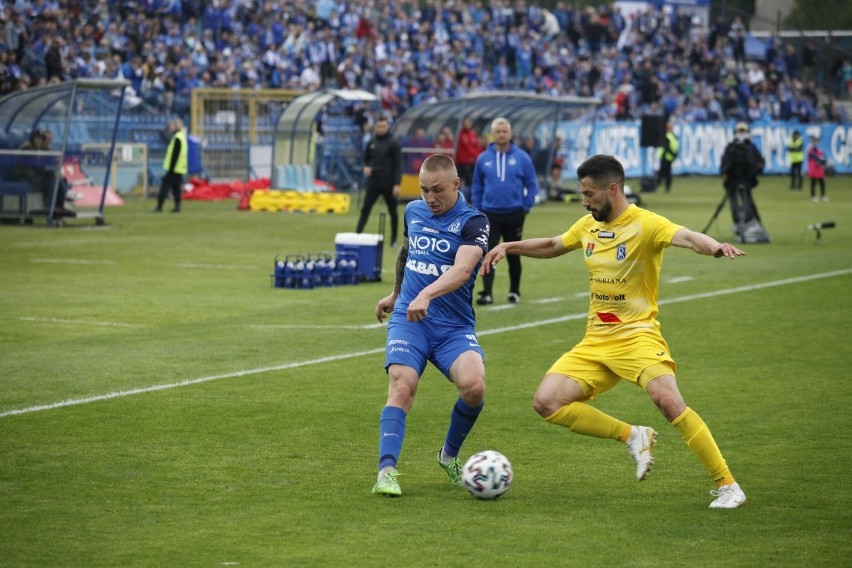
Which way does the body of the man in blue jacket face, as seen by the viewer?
toward the camera

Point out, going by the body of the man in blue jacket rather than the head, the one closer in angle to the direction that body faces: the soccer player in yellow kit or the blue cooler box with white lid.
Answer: the soccer player in yellow kit

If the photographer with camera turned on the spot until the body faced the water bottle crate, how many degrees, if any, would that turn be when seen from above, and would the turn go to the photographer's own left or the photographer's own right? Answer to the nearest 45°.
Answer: approximately 45° to the photographer's own right

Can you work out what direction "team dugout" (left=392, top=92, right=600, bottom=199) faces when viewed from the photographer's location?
facing the viewer and to the right of the viewer

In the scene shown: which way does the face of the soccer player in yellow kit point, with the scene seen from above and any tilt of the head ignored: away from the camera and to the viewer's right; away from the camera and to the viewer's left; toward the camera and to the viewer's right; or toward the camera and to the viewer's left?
toward the camera and to the viewer's left

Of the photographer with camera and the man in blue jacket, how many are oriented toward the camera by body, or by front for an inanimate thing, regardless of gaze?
2

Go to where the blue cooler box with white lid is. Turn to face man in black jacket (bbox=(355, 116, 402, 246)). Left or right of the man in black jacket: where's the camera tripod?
right

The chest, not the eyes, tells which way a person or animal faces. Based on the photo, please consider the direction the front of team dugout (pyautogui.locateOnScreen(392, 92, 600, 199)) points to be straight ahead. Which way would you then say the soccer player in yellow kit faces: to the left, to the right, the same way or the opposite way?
to the right

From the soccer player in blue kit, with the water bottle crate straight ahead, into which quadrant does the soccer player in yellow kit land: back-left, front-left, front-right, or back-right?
back-right

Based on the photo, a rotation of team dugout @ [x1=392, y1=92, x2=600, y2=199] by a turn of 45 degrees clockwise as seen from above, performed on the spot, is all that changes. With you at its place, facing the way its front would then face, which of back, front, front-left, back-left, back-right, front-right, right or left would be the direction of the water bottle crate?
front

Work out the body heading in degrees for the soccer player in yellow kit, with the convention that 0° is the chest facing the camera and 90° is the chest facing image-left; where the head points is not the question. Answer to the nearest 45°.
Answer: approximately 45°

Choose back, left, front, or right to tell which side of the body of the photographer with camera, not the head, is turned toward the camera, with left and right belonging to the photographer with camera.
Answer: front

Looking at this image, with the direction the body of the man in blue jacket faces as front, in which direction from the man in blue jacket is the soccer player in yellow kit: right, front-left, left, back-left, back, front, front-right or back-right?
front

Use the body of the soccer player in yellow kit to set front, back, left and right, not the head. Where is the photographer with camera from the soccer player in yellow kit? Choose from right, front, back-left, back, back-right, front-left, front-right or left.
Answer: back-right
